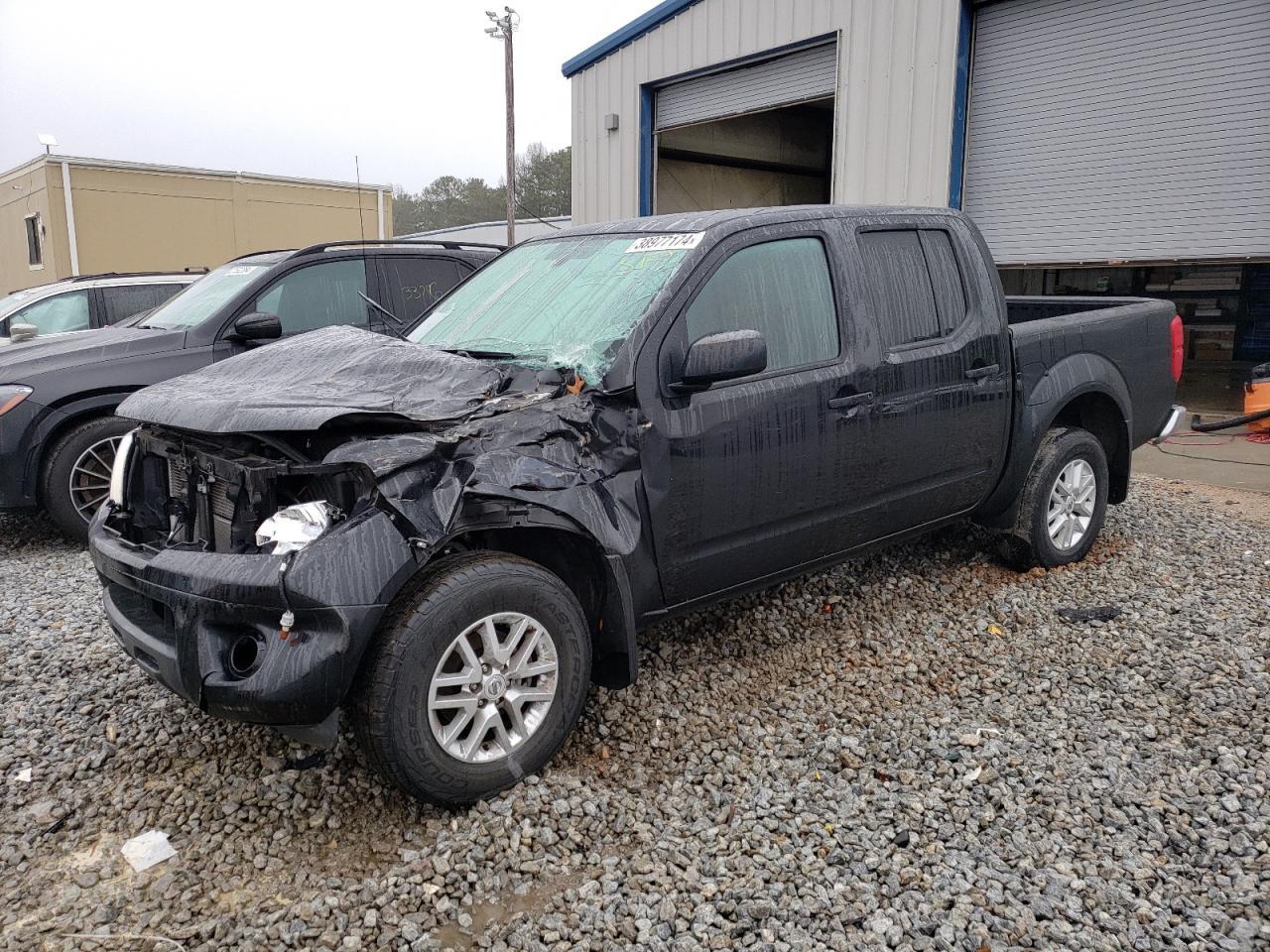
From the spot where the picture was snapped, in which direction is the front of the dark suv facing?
facing the viewer and to the left of the viewer

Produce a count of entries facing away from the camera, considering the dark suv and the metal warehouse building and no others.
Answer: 0

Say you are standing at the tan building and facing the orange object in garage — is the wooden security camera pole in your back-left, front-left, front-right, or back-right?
front-left

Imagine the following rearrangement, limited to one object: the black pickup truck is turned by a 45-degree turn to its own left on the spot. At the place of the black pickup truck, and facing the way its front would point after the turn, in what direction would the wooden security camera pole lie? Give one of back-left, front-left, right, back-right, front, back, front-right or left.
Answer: back

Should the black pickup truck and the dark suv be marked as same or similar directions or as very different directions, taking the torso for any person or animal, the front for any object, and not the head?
same or similar directions

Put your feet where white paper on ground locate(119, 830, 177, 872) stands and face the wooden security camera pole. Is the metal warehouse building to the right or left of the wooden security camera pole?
right

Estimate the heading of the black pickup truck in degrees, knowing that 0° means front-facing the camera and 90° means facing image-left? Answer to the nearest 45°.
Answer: approximately 45°

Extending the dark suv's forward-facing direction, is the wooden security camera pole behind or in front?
behind

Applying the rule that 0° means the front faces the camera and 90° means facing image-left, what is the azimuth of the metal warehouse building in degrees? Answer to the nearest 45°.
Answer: approximately 45°

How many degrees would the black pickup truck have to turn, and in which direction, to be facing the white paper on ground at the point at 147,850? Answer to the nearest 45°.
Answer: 0° — it already faces it

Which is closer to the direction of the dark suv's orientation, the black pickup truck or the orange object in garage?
the black pickup truck

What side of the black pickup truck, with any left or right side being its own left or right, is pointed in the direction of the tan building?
right

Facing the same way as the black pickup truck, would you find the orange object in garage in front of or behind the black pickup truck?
behind

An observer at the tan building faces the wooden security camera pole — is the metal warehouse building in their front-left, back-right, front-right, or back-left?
front-right

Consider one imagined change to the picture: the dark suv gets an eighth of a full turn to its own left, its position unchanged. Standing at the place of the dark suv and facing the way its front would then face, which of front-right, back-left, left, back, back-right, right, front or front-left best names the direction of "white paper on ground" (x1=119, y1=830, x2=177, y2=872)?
front

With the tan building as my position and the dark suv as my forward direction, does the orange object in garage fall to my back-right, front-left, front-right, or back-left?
front-left

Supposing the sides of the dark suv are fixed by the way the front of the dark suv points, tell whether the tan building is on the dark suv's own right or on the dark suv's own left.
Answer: on the dark suv's own right
